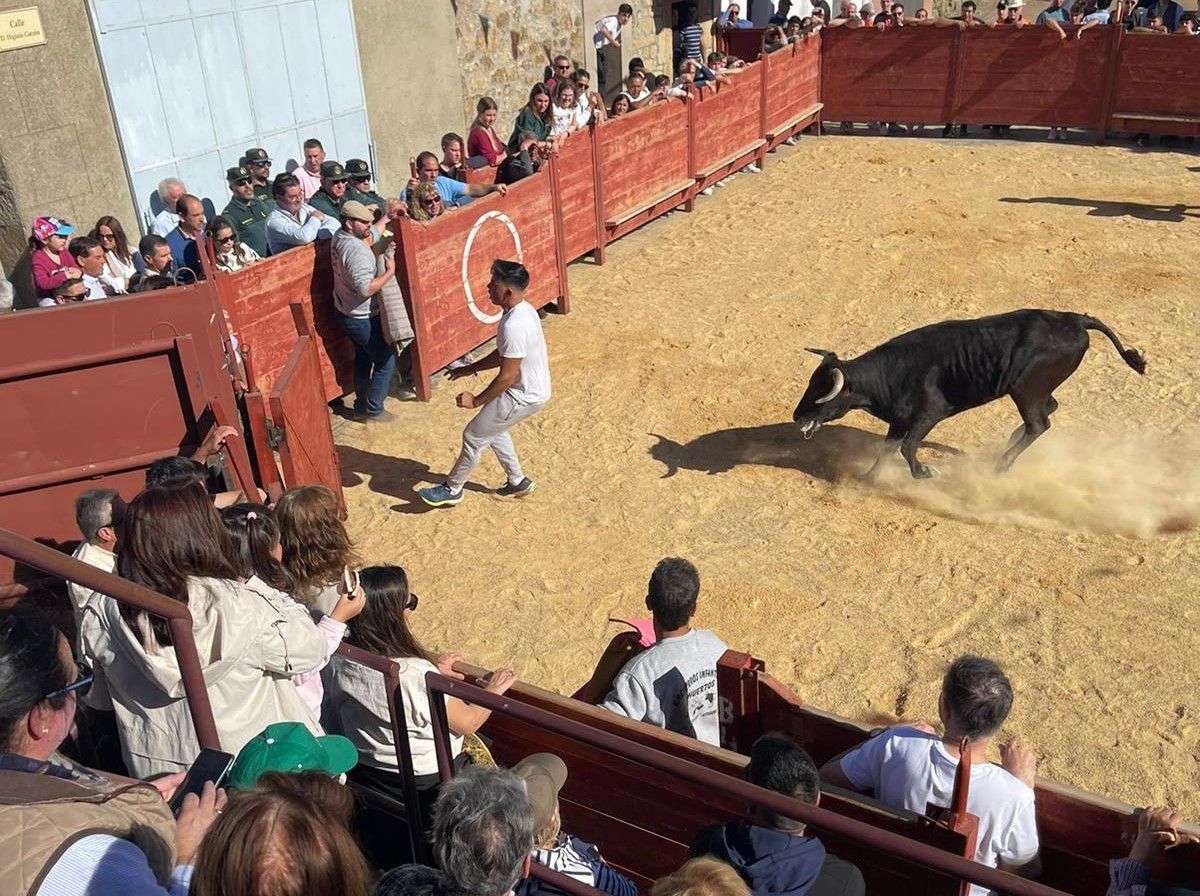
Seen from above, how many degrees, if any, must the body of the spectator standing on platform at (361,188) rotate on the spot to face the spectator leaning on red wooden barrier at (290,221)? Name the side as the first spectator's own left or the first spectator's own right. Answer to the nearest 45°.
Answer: approximately 90° to the first spectator's own right

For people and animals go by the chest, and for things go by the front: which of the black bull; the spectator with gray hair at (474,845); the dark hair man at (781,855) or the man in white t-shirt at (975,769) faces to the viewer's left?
the black bull

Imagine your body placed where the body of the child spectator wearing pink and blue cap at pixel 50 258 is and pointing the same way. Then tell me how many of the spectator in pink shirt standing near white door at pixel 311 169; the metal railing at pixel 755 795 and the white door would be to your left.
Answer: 2

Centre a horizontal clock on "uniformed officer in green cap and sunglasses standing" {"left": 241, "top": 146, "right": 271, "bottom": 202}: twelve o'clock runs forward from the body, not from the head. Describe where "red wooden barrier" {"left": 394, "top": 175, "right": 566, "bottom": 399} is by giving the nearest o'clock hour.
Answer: The red wooden barrier is roughly at 11 o'clock from the uniformed officer in green cap and sunglasses standing.

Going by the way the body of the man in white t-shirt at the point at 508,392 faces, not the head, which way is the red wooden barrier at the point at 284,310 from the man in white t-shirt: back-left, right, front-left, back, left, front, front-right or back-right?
front-right

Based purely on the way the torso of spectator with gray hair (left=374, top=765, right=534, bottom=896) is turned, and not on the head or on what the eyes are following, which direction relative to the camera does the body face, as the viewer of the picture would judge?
away from the camera

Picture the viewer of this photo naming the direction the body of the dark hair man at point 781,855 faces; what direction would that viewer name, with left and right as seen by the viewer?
facing away from the viewer

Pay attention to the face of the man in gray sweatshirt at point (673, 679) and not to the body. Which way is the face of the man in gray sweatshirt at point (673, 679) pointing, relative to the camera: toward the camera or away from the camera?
away from the camera

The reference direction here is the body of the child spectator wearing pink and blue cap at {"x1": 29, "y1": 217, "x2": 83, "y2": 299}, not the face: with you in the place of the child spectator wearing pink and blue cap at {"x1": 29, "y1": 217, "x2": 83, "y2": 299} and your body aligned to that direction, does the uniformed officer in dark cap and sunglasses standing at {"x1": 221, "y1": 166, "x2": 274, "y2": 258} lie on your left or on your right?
on your left

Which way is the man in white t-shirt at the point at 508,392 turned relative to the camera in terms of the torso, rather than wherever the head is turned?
to the viewer's left

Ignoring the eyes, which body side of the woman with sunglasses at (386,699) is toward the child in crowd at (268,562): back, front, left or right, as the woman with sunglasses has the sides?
left

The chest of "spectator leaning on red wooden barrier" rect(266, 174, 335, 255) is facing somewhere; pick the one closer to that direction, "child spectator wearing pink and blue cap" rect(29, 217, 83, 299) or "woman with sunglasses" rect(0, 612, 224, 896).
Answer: the woman with sunglasses

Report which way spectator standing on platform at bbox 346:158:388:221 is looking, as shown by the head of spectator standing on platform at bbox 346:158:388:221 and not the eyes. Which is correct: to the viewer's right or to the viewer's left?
to the viewer's right

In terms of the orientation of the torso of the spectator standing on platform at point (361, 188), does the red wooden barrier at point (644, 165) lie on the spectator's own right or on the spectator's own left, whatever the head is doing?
on the spectator's own left
